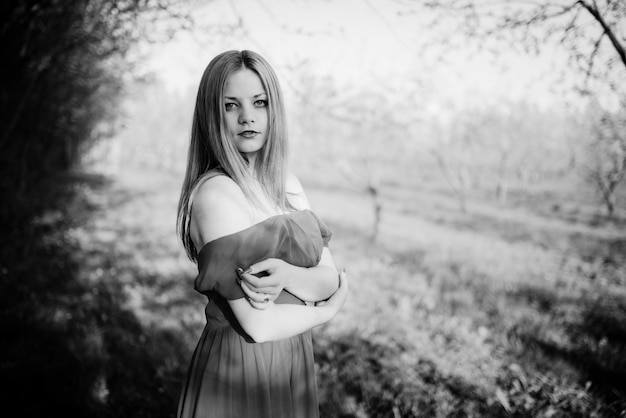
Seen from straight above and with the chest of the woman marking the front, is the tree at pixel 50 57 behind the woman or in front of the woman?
behind

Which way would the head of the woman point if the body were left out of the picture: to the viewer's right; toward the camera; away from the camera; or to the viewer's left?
toward the camera

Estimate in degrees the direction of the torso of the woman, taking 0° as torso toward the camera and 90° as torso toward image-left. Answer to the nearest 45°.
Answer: approximately 315°
